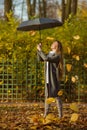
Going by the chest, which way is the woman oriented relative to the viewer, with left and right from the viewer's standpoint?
facing to the left of the viewer

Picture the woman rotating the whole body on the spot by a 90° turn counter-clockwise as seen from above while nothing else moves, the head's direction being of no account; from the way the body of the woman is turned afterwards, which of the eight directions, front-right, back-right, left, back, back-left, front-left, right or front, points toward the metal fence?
back
